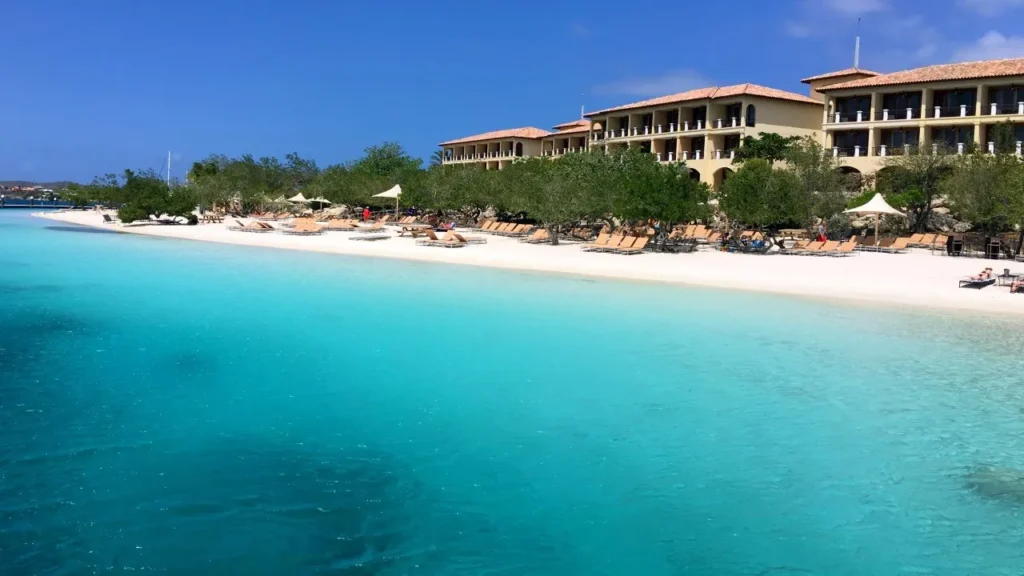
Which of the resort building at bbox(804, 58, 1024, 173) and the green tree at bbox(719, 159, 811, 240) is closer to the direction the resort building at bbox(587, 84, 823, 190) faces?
the green tree

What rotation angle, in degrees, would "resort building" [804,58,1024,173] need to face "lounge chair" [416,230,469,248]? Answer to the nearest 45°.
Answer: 0° — it already faces it

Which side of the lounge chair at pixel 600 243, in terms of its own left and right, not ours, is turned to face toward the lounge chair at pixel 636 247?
left

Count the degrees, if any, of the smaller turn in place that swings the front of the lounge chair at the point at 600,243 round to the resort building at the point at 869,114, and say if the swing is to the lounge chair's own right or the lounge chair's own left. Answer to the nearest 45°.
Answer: approximately 180°

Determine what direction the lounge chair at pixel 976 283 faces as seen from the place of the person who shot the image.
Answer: facing to the left of the viewer

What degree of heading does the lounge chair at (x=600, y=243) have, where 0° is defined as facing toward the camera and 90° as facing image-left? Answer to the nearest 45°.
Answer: approximately 45°
